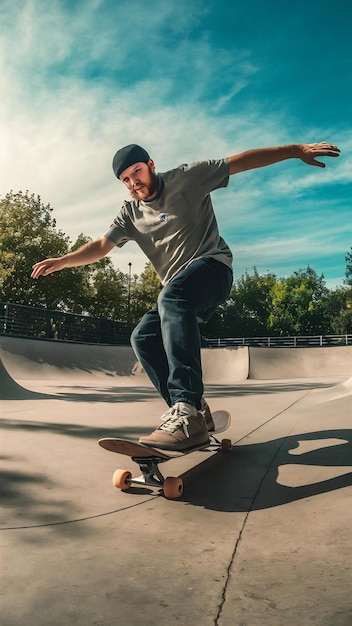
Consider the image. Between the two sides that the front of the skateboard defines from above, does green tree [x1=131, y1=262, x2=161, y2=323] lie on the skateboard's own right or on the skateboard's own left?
on the skateboard's own right

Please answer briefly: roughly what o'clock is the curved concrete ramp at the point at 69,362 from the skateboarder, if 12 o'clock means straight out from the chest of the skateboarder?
The curved concrete ramp is roughly at 4 o'clock from the skateboarder.

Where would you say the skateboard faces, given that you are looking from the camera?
facing the viewer and to the left of the viewer

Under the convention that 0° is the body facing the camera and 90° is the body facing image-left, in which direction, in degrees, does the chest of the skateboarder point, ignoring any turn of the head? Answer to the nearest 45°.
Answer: approximately 45°

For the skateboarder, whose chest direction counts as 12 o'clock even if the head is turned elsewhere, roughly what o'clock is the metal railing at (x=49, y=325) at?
The metal railing is roughly at 4 o'clock from the skateboarder.

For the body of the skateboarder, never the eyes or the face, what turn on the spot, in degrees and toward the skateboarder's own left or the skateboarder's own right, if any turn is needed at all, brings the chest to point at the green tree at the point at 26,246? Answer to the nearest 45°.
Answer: approximately 135° to the skateboarder's own right

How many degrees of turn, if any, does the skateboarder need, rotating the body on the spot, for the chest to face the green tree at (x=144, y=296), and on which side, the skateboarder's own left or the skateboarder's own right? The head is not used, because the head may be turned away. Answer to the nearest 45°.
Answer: approximately 135° to the skateboarder's own right

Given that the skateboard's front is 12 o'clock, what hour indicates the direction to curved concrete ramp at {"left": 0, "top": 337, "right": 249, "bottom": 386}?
The curved concrete ramp is roughly at 4 o'clock from the skateboard.
